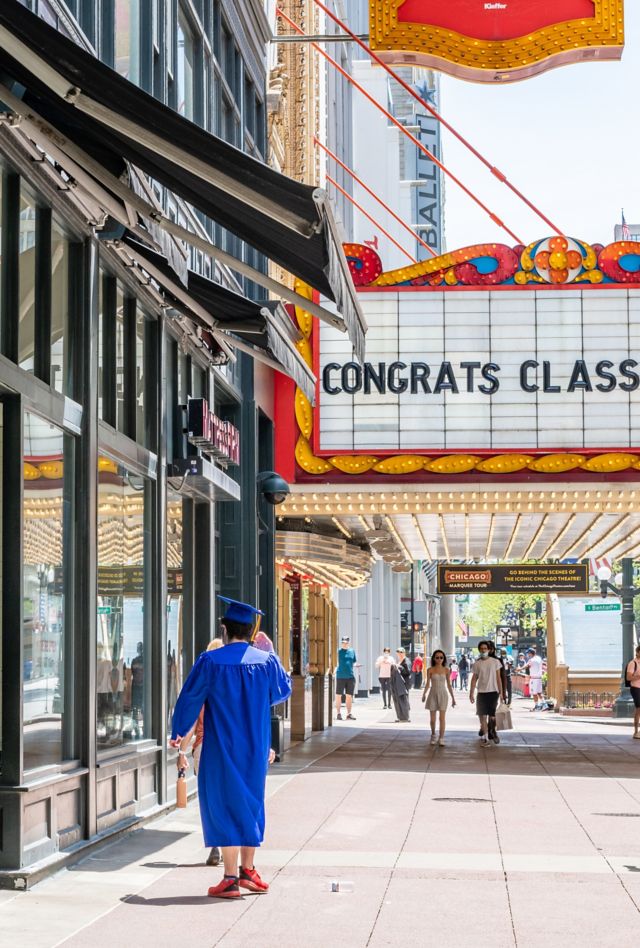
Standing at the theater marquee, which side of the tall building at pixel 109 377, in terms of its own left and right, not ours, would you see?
left

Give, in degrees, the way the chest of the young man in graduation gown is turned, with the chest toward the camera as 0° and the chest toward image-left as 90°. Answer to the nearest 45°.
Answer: approximately 180°

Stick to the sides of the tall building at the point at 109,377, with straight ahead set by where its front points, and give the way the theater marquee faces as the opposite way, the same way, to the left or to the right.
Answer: to the right

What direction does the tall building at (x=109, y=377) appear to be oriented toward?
to the viewer's right

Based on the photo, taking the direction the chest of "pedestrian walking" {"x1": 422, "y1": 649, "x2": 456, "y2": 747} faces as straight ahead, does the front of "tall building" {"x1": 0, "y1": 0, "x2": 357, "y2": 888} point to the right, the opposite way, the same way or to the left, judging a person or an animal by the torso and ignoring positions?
to the left

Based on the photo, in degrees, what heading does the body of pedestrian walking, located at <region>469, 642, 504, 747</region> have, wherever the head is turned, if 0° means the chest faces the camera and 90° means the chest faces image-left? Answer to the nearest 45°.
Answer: approximately 0°

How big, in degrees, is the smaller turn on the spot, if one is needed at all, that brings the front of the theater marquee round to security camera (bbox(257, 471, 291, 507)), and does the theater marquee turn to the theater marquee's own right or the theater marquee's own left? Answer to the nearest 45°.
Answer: approximately 45° to the theater marquee's own right

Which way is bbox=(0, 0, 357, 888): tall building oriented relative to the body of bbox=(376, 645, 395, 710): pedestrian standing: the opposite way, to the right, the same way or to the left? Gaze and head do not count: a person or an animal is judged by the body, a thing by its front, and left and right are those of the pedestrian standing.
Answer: to the left
